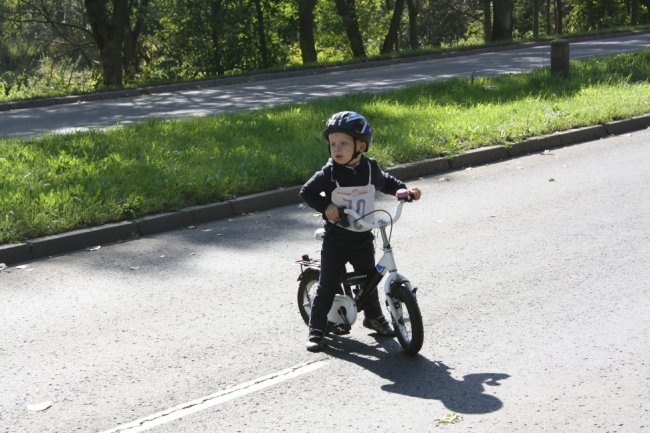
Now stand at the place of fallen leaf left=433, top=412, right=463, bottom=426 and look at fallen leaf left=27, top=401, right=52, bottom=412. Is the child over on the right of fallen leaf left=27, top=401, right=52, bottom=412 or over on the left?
right

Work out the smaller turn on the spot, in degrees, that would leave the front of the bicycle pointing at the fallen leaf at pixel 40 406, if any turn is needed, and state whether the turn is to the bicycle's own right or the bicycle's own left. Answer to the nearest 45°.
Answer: approximately 135° to the bicycle's own right

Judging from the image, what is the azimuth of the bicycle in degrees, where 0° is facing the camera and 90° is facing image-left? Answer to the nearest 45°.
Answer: approximately 315°

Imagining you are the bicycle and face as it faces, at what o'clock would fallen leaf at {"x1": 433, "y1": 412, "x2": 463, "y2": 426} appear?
The fallen leaf is roughly at 1 o'clock from the bicycle.
